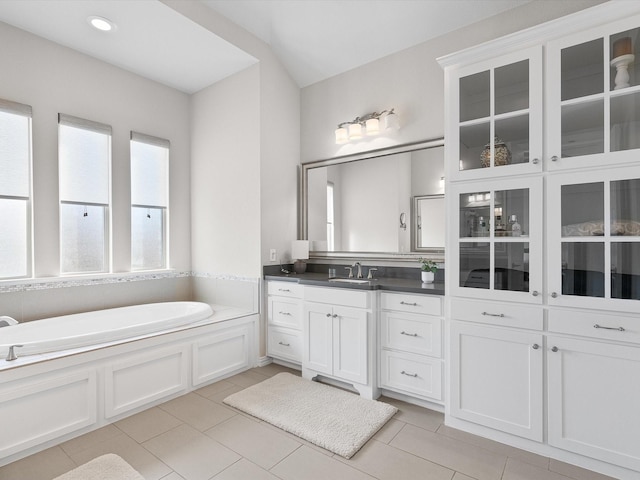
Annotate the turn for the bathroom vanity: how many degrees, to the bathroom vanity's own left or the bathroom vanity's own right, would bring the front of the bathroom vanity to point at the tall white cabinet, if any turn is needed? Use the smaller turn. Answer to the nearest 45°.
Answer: approximately 90° to the bathroom vanity's own left

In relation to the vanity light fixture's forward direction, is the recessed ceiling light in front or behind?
in front

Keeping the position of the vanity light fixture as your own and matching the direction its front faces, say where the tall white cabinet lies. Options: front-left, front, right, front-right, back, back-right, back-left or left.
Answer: left

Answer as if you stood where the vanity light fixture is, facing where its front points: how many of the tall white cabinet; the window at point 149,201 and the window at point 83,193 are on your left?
1

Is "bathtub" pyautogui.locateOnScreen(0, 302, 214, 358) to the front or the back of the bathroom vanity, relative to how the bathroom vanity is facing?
to the front

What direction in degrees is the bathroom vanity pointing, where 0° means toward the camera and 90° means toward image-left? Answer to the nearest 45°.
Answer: approximately 45°
